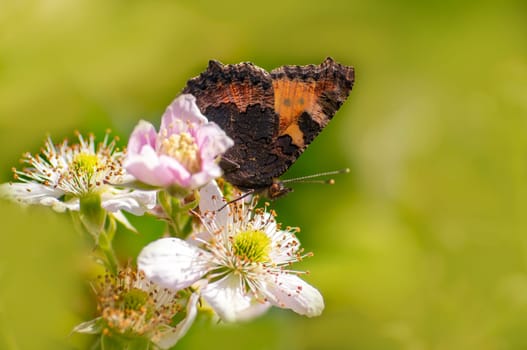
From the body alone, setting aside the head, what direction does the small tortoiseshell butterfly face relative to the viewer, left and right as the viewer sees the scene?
facing to the right of the viewer
